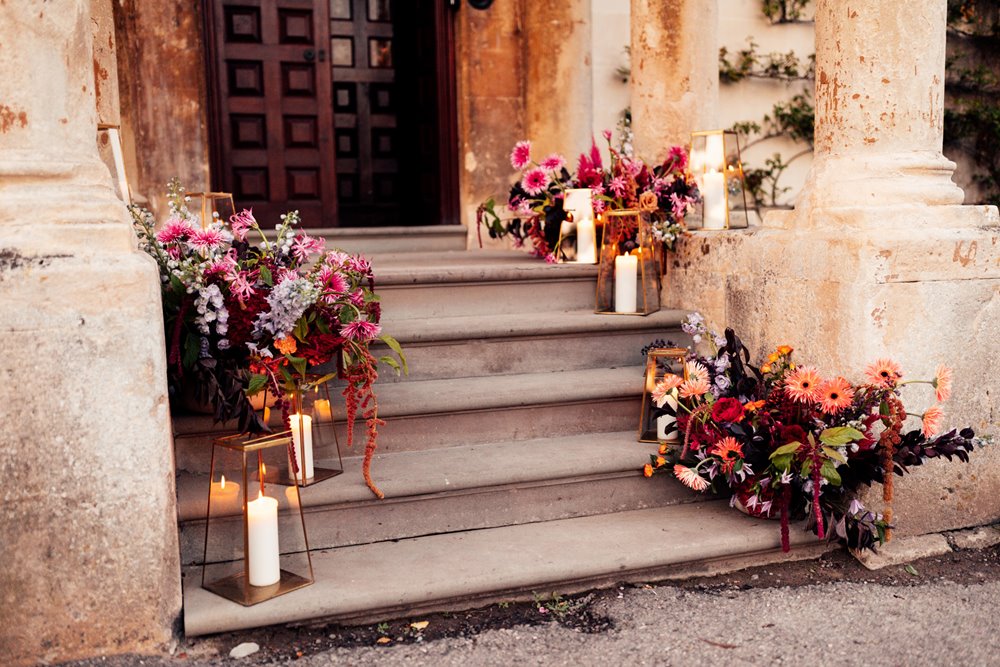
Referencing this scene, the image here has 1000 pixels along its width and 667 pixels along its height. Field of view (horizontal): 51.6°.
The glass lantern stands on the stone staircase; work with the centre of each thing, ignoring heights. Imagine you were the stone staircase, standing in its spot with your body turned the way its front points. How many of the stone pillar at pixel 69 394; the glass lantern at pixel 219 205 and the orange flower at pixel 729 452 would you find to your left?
1

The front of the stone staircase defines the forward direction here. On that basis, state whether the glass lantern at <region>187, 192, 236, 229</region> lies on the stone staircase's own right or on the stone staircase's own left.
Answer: on the stone staircase's own right

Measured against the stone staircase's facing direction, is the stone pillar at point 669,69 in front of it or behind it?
behind

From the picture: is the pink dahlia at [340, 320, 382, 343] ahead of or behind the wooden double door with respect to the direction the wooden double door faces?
ahead

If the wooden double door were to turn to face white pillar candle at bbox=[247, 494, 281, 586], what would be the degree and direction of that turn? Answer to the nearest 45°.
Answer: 0° — it already faces it

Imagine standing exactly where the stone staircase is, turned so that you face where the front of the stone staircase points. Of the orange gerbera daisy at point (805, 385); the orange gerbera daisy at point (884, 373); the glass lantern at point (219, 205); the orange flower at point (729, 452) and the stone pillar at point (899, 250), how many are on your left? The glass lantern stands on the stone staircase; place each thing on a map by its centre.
4

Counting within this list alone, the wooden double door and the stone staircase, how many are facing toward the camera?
2

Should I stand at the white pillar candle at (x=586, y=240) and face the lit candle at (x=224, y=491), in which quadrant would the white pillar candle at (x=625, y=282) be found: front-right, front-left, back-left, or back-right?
front-left

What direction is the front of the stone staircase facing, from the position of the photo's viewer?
facing the viewer

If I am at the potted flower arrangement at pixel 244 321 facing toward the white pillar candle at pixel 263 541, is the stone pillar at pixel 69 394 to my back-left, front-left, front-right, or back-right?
front-right

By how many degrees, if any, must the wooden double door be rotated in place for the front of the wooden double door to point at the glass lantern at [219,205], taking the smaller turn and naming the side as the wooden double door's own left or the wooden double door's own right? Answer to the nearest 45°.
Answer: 0° — it already faces it

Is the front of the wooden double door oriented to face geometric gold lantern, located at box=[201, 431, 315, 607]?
yes

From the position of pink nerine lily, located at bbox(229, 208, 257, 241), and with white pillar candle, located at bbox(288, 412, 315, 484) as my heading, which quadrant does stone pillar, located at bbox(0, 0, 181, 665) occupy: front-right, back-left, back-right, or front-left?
front-right
